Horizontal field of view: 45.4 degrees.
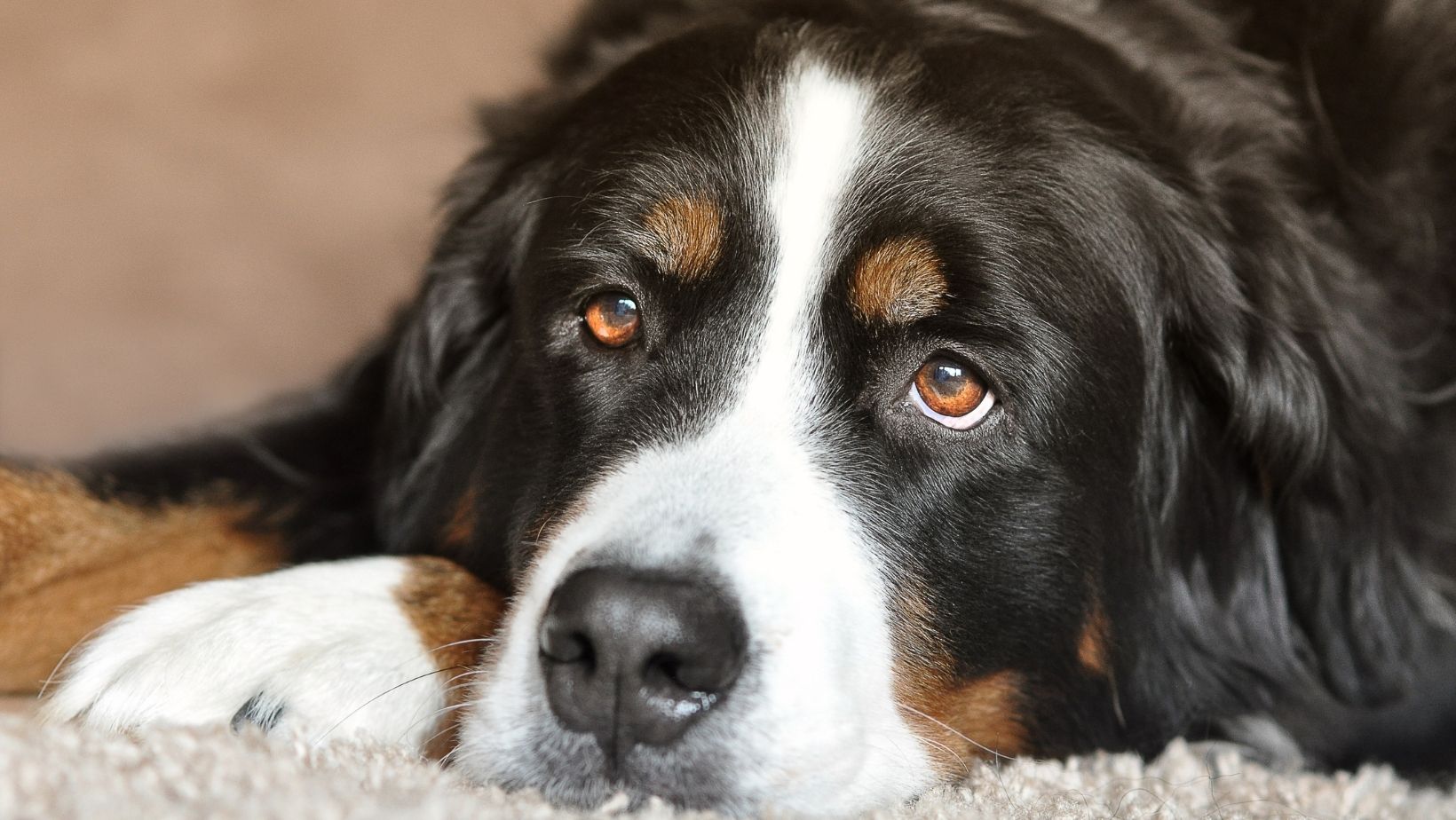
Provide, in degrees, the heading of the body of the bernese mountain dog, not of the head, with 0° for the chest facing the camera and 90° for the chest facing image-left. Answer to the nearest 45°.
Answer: approximately 45°
